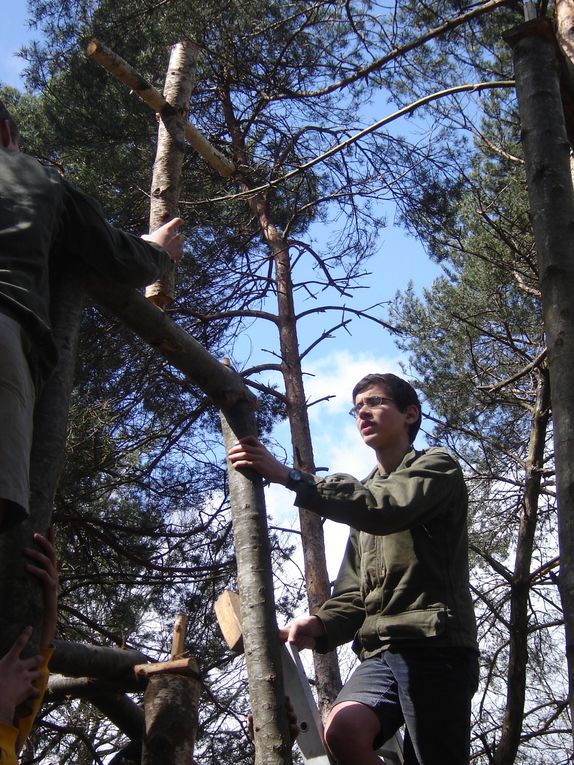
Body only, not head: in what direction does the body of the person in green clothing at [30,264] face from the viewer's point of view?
away from the camera

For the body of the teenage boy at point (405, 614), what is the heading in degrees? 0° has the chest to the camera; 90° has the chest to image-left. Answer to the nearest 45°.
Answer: approximately 45°

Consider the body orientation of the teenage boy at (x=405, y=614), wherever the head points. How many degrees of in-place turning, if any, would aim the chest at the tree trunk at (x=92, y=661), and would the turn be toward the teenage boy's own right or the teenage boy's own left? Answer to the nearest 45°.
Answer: approximately 90° to the teenage boy's own right

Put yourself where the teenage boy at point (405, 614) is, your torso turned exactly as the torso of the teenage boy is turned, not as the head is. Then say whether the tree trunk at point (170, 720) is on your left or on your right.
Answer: on your right
